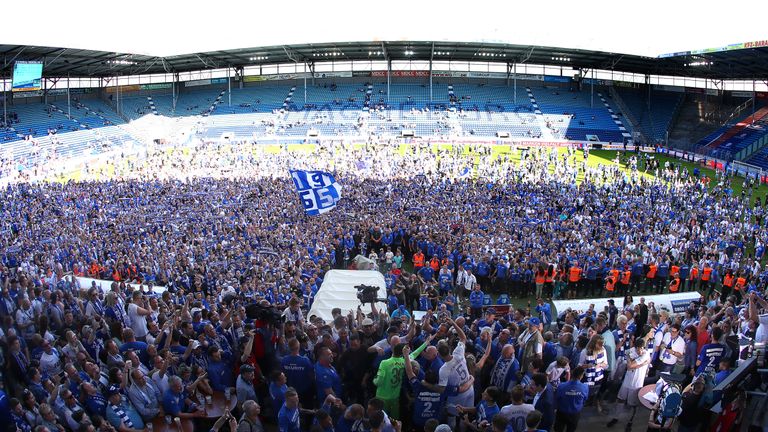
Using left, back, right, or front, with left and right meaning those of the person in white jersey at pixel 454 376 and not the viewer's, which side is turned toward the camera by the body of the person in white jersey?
back

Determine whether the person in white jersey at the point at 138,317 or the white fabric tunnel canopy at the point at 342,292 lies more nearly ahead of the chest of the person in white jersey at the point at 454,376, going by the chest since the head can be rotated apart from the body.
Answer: the white fabric tunnel canopy

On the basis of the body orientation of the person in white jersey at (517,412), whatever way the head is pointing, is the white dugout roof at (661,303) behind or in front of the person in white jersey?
in front

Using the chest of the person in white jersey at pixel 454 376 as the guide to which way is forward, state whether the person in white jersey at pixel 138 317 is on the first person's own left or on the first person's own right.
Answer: on the first person's own left

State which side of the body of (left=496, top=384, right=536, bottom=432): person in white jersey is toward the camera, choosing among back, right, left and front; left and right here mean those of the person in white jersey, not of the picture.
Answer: back

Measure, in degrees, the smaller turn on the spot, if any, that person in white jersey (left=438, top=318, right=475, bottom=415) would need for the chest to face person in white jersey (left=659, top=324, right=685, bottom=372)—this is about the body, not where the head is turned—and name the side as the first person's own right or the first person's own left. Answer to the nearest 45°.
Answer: approximately 45° to the first person's own right
